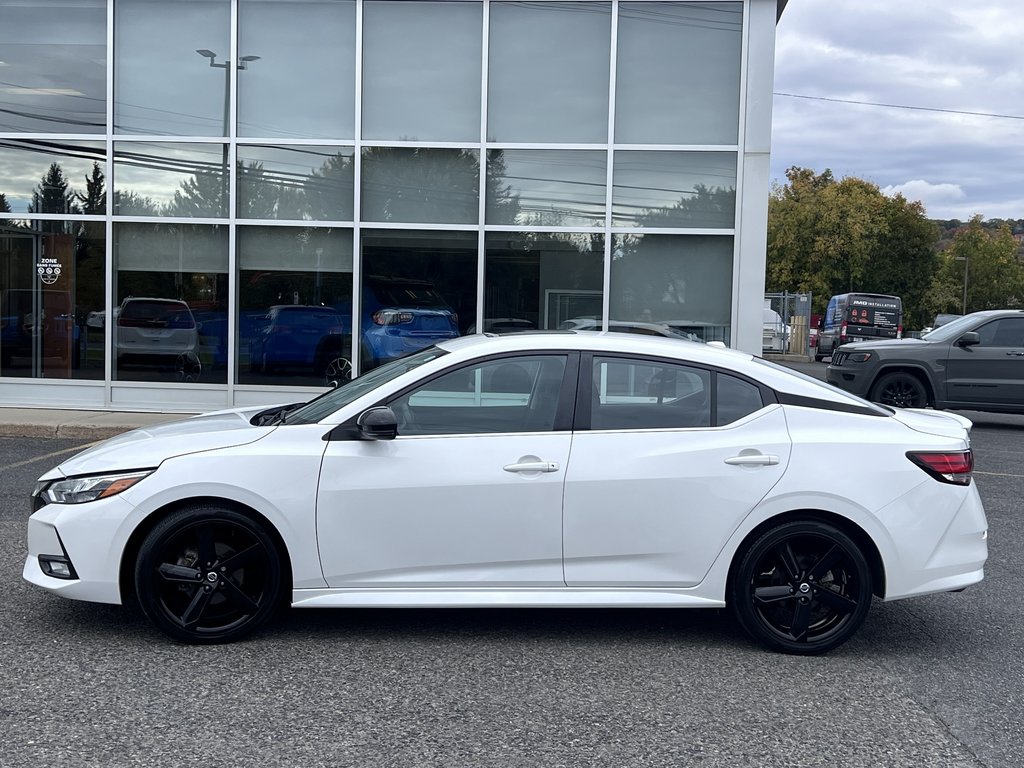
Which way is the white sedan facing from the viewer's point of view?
to the viewer's left

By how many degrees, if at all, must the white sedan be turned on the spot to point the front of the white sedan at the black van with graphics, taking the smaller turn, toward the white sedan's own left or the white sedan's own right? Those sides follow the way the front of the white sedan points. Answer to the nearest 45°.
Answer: approximately 90° to the white sedan's own right
